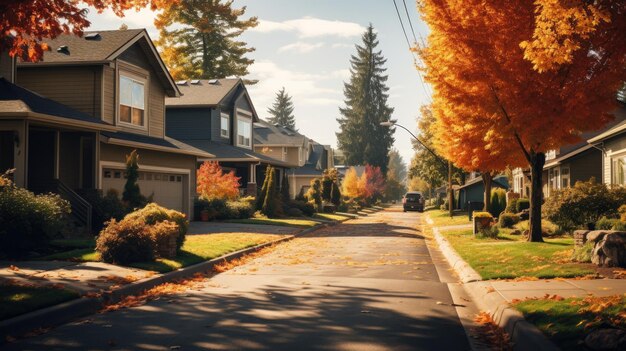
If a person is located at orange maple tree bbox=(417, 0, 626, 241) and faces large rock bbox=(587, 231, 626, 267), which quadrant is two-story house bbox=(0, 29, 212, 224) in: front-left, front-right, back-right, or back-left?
back-right

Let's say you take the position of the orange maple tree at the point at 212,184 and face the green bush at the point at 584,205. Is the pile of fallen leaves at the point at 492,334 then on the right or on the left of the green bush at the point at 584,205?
right

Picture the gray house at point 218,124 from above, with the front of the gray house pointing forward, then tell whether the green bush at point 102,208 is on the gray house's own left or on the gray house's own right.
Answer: on the gray house's own right

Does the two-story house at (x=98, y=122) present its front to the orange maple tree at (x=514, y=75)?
yes

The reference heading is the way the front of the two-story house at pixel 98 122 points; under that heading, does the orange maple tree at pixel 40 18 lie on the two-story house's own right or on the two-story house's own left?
on the two-story house's own right

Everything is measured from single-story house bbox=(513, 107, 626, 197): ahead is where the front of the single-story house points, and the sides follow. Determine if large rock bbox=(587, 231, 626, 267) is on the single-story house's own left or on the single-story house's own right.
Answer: on the single-story house's own left

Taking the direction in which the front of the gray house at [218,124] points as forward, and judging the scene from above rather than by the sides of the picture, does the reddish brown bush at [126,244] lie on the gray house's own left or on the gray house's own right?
on the gray house's own right

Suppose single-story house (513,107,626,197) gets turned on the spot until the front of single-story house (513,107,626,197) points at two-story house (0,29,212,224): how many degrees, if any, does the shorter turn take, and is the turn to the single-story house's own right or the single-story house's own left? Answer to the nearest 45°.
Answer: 0° — it already faces it

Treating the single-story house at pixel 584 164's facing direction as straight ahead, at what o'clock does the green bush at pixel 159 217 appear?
The green bush is roughly at 11 o'clock from the single-story house.

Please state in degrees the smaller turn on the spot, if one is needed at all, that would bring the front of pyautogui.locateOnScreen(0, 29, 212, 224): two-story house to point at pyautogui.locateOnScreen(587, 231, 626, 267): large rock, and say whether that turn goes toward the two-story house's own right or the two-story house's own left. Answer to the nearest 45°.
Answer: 0° — it already faces it

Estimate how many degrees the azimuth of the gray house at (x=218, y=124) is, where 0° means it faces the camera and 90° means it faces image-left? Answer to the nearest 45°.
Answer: approximately 315°

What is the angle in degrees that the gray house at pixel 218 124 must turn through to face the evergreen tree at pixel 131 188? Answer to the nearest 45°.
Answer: approximately 45° to its right
